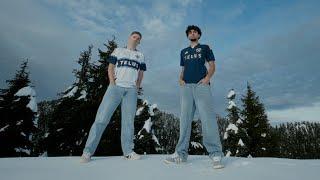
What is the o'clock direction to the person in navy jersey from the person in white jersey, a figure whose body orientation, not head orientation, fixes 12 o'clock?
The person in navy jersey is roughly at 10 o'clock from the person in white jersey.

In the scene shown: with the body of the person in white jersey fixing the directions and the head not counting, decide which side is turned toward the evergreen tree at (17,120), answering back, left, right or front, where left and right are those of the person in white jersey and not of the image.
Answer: back

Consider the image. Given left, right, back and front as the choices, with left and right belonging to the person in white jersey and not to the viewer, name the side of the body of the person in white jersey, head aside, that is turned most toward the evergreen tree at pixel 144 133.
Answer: back

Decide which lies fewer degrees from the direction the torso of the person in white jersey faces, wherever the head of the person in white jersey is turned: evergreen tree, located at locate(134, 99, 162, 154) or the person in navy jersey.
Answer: the person in navy jersey

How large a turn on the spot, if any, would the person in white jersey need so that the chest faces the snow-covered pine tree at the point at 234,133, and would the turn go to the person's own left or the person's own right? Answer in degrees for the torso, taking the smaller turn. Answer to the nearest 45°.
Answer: approximately 135° to the person's own left

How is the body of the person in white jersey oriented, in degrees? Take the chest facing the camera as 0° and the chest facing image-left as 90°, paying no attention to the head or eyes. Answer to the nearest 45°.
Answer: approximately 0°
